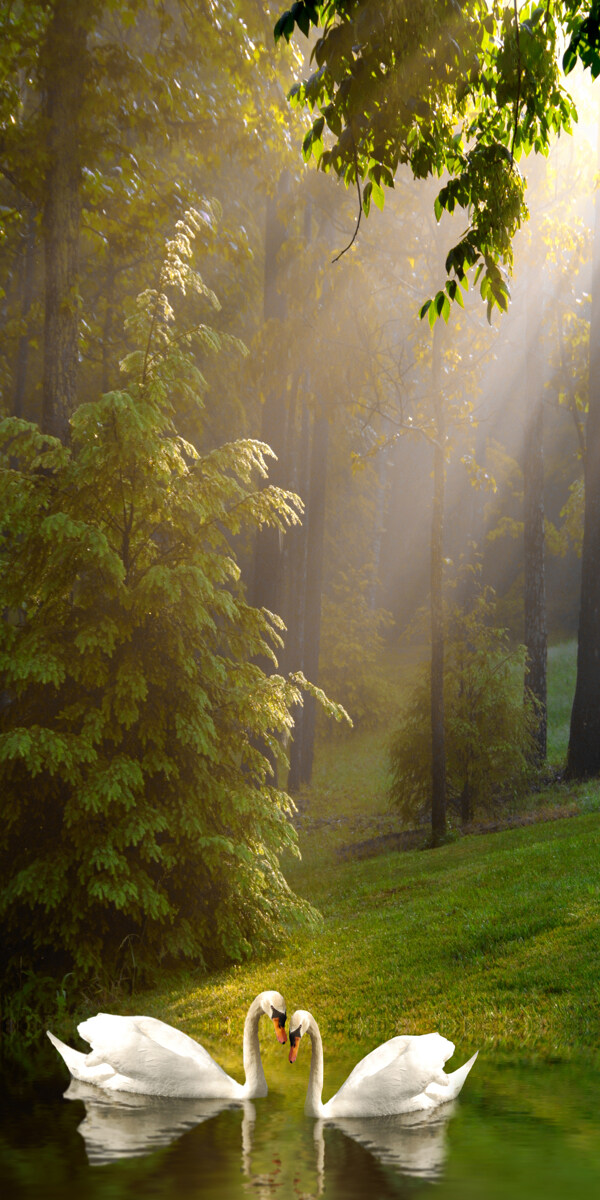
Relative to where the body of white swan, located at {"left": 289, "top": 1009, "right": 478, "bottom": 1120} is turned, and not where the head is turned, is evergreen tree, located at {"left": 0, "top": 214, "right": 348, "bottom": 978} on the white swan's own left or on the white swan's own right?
on the white swan's own right

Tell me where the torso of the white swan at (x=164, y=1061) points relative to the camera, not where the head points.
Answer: to the viewer's right

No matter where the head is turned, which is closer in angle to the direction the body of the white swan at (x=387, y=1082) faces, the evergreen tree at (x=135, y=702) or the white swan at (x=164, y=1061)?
the white swan

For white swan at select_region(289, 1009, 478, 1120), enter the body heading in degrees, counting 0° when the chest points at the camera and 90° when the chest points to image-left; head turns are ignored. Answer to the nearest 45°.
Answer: approximately 90°

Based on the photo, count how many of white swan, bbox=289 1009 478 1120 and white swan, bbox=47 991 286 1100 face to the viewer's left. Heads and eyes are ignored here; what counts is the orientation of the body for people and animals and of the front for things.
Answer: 1

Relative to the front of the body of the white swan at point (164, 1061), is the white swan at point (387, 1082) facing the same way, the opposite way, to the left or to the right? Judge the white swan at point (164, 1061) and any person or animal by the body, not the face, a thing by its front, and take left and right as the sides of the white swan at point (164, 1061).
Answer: the opposite way

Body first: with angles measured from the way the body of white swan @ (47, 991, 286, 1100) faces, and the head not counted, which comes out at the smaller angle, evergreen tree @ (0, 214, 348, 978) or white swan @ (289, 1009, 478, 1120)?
the white swan

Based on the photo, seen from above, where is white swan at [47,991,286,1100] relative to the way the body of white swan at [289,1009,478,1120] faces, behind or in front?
in front

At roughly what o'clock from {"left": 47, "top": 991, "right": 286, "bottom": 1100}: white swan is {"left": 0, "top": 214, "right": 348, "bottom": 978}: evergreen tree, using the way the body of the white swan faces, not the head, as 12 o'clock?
The evergreen tree is roughly at 9 o'clock from the white swan.

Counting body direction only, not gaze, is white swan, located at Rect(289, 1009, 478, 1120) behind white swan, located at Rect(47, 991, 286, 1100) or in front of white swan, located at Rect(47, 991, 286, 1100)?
in front
